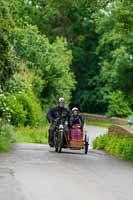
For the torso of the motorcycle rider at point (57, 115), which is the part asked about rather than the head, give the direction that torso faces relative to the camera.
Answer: toward the camera

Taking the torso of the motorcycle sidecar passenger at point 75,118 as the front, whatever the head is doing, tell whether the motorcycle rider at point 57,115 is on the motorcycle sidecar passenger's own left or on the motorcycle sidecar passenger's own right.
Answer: on the motorcycle sidecar passenger's own right

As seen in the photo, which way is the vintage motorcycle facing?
toward the camera

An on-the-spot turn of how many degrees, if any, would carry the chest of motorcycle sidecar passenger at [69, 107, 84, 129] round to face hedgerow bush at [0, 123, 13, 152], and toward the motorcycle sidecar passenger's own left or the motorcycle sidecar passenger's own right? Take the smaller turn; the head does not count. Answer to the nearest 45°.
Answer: approximately 135° to the motorcycle sidecar passenger's own right

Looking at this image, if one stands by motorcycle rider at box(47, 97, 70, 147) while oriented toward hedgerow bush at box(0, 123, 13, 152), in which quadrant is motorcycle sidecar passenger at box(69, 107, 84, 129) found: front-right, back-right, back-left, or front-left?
back-right

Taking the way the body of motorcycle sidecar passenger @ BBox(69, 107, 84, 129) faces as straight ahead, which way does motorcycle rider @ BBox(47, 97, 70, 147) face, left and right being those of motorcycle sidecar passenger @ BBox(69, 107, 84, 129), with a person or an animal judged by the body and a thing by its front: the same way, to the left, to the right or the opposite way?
the same way

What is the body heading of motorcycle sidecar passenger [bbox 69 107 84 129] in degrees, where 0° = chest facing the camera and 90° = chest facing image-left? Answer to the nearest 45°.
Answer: approximately 0°

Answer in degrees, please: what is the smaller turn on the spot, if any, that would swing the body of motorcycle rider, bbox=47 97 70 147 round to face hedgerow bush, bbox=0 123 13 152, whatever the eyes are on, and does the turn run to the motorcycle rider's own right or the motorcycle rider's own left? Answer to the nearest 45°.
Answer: approximately 135° to the motorcycle rider's own right
